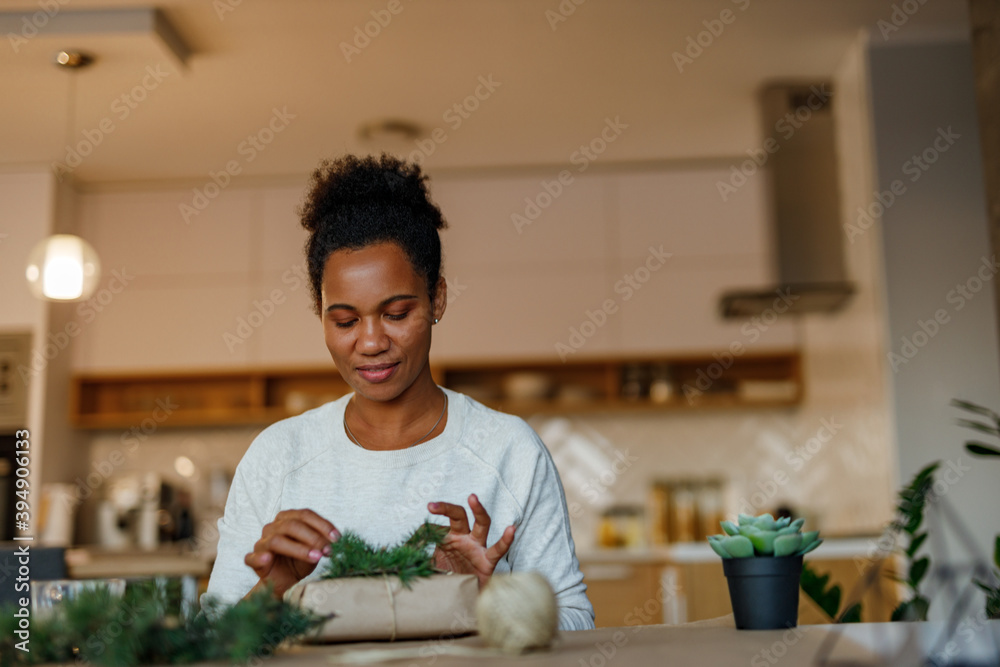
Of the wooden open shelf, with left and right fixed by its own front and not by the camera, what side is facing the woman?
front

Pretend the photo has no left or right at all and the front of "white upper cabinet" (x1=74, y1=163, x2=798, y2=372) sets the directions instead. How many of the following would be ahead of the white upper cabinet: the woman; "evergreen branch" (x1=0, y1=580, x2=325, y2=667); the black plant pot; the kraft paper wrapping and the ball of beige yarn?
5

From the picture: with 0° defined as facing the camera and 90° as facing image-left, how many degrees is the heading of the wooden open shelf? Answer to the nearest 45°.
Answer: approximately 0°

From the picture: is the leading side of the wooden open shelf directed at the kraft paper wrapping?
yes

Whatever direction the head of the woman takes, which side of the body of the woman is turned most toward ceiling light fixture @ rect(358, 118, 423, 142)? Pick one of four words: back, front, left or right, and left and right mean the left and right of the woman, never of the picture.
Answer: back

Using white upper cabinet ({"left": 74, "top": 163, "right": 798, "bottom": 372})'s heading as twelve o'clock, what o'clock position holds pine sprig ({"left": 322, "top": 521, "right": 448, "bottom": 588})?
The pine sprig is roughly at 12 o'clock from the white upper cabinet.

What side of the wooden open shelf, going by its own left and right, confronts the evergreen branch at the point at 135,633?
front

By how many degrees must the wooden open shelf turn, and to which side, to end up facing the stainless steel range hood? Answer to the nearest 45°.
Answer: approximately 45° to its left

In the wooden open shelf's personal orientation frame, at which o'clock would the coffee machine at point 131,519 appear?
The coffee machine is roughly at 3 o'clock from the wooden open shelf.
